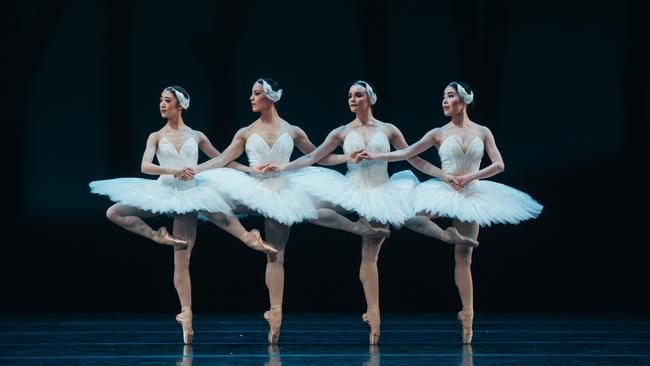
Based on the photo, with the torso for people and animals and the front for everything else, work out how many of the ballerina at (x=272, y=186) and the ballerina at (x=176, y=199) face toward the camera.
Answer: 2

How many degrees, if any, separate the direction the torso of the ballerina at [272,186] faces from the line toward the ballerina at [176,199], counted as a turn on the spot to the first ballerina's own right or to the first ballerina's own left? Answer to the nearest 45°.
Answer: approximately 90° to the first ballerina's own right

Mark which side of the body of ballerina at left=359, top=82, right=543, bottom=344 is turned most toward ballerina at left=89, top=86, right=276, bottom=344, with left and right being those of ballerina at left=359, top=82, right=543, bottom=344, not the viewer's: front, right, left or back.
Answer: right

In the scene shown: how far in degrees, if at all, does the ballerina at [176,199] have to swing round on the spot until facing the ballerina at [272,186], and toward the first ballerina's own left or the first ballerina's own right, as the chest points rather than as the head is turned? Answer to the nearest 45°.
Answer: approximately 90° to the first ballerina's own left

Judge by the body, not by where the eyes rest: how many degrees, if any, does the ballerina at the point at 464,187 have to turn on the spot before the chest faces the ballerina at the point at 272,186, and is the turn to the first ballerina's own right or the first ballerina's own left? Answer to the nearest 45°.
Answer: approximately 90° to the first ballerina's own right

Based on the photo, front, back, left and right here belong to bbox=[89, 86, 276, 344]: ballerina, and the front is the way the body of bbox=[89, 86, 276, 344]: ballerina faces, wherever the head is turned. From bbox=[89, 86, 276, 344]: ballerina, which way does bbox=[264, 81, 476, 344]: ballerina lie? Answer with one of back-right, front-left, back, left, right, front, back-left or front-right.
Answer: left
